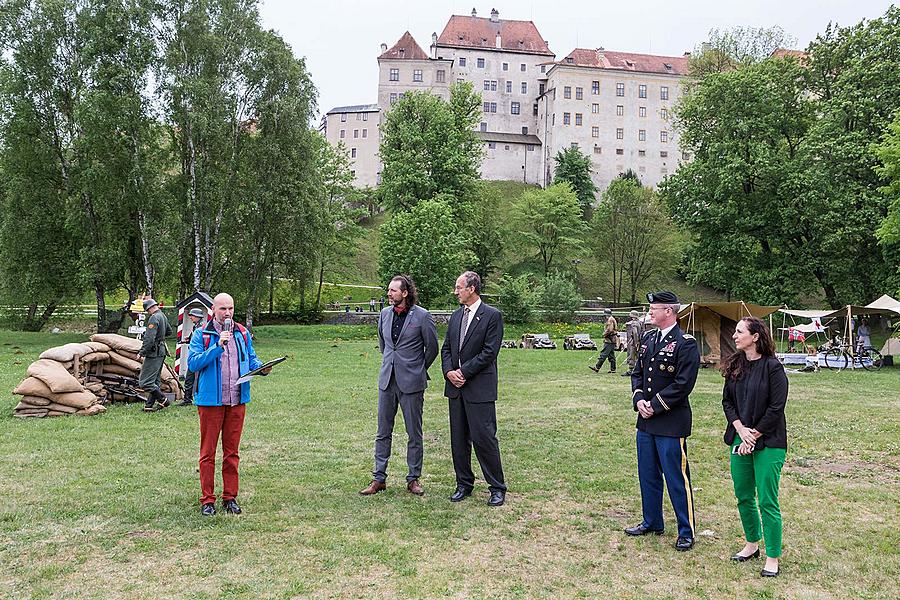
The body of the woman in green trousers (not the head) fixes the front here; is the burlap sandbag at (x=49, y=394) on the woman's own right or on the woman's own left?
on the woman's own right

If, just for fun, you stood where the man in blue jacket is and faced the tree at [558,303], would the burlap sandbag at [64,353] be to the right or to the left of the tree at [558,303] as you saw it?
left

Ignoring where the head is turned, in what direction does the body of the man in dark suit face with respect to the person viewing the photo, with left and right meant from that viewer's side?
facing the viewer and to the left of the viewer

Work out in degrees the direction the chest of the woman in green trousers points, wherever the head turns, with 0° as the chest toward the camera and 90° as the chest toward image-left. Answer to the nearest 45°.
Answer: approximately 45°

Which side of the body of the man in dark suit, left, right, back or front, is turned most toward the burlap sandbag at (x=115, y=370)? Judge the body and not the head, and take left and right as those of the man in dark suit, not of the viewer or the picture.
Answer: right

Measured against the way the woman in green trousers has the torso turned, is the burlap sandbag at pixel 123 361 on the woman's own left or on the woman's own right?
on the woman's own right

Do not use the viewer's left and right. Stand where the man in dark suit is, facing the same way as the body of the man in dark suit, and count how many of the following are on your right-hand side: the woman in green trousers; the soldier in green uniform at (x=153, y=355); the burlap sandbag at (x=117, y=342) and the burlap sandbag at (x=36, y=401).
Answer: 3
